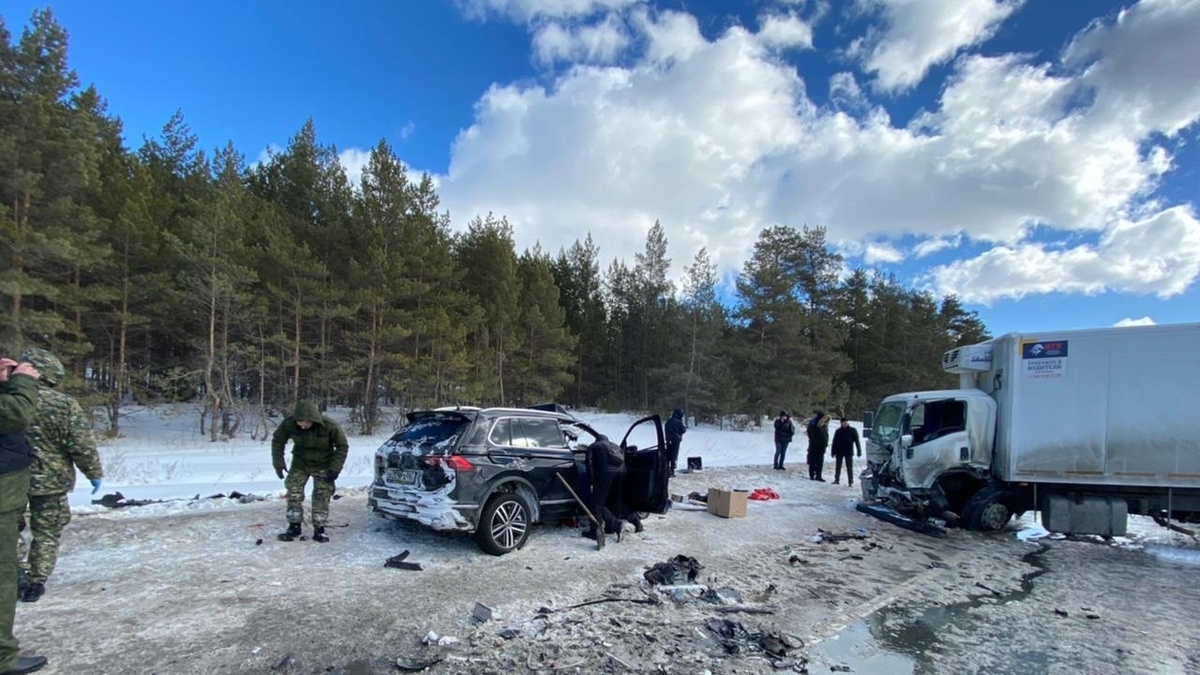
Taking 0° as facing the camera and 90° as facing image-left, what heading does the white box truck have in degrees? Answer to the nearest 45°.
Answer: approximately 45°

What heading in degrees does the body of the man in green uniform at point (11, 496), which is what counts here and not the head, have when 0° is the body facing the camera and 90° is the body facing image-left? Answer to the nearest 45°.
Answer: approximately 270°

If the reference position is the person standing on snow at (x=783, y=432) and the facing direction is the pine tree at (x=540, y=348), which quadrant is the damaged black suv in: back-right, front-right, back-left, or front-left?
back-left

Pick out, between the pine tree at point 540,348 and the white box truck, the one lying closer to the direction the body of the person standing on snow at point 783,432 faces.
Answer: the white box truck

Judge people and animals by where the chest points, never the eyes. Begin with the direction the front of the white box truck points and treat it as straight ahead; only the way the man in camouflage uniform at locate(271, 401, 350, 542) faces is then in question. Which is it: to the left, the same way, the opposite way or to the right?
to the left

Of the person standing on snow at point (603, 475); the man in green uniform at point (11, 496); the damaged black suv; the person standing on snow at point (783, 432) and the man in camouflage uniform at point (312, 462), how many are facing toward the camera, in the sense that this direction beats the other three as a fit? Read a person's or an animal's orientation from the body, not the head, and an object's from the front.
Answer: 2

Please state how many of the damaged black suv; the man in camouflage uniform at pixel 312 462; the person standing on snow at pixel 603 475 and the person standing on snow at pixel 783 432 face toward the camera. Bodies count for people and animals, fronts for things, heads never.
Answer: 2

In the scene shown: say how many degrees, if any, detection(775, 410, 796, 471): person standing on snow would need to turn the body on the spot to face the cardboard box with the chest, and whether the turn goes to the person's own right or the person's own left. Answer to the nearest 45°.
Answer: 0° — they already face it
